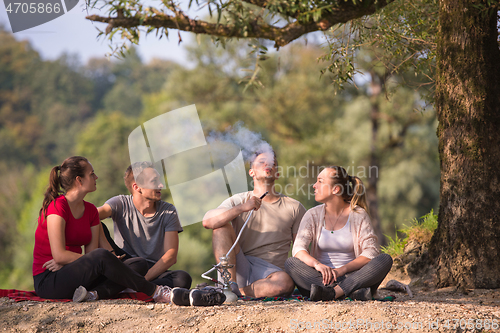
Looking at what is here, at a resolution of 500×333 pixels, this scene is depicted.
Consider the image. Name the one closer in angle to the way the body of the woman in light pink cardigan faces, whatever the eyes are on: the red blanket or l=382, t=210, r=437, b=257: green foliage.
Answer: the red blanket

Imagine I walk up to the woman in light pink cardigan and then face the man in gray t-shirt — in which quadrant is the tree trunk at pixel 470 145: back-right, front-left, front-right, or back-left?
back-right

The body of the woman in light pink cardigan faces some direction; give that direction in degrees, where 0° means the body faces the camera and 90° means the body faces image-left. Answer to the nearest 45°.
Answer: approximately 0°

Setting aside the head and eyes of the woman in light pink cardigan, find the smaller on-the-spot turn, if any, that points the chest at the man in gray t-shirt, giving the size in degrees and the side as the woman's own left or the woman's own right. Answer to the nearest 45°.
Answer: approximately 90° to the woman's own right

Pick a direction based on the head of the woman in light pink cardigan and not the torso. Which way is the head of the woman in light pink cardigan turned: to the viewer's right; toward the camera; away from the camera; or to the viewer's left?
to the viewer's left

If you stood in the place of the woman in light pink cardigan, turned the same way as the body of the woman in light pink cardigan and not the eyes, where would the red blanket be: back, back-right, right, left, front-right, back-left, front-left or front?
right

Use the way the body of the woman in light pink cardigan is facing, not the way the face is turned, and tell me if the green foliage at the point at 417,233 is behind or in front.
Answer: behind

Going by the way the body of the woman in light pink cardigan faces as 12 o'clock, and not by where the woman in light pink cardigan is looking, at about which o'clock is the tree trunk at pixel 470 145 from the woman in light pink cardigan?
The tree trunk is roughly at 8 o'clock from the woman in light pink cardigan.

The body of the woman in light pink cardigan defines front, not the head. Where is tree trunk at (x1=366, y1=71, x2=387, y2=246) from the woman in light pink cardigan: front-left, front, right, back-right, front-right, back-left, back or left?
back

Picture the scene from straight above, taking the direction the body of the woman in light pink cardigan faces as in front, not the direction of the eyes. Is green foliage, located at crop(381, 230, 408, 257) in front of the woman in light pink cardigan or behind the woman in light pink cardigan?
behind
